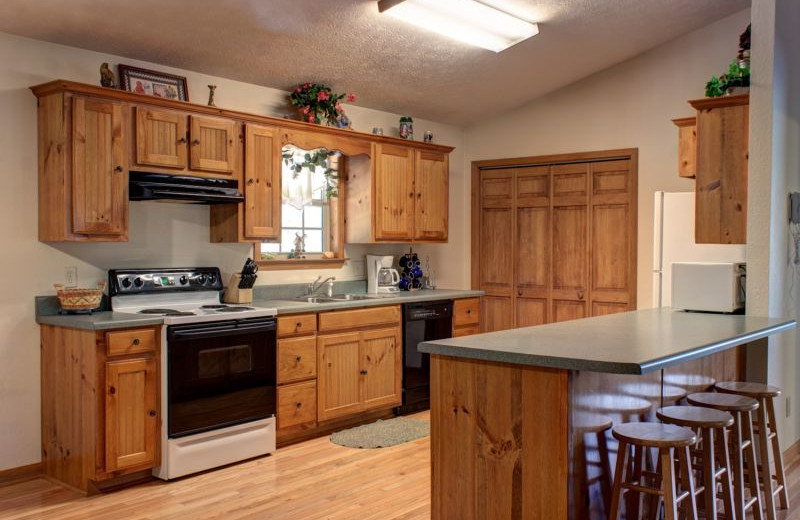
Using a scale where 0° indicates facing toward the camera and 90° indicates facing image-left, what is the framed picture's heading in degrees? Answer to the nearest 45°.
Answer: approximately 315°

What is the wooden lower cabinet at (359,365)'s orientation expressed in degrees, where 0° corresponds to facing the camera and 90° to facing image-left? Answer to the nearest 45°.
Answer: approximately 315°

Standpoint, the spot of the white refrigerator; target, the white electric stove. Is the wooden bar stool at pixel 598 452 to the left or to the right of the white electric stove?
left

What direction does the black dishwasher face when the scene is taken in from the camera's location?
facing the viewer and to the right of the viewer

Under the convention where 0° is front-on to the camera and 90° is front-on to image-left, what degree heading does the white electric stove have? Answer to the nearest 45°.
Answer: approximately 315°

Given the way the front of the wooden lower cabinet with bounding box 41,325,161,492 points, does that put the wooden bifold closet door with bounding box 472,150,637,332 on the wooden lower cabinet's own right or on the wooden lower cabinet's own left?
on the wooden lower cabinet's own left

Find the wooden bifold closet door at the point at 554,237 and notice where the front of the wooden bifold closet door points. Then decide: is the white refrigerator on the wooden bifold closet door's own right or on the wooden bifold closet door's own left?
on the wooden bifold closet door's own left

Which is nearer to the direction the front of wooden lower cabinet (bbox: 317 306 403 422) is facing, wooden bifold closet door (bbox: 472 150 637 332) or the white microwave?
the white microwave

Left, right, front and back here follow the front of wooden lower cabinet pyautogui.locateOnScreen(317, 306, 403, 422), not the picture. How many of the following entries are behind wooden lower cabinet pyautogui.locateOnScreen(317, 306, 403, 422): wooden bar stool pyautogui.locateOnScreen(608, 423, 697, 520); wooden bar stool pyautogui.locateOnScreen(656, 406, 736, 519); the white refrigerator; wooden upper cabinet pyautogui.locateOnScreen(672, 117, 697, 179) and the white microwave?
0
